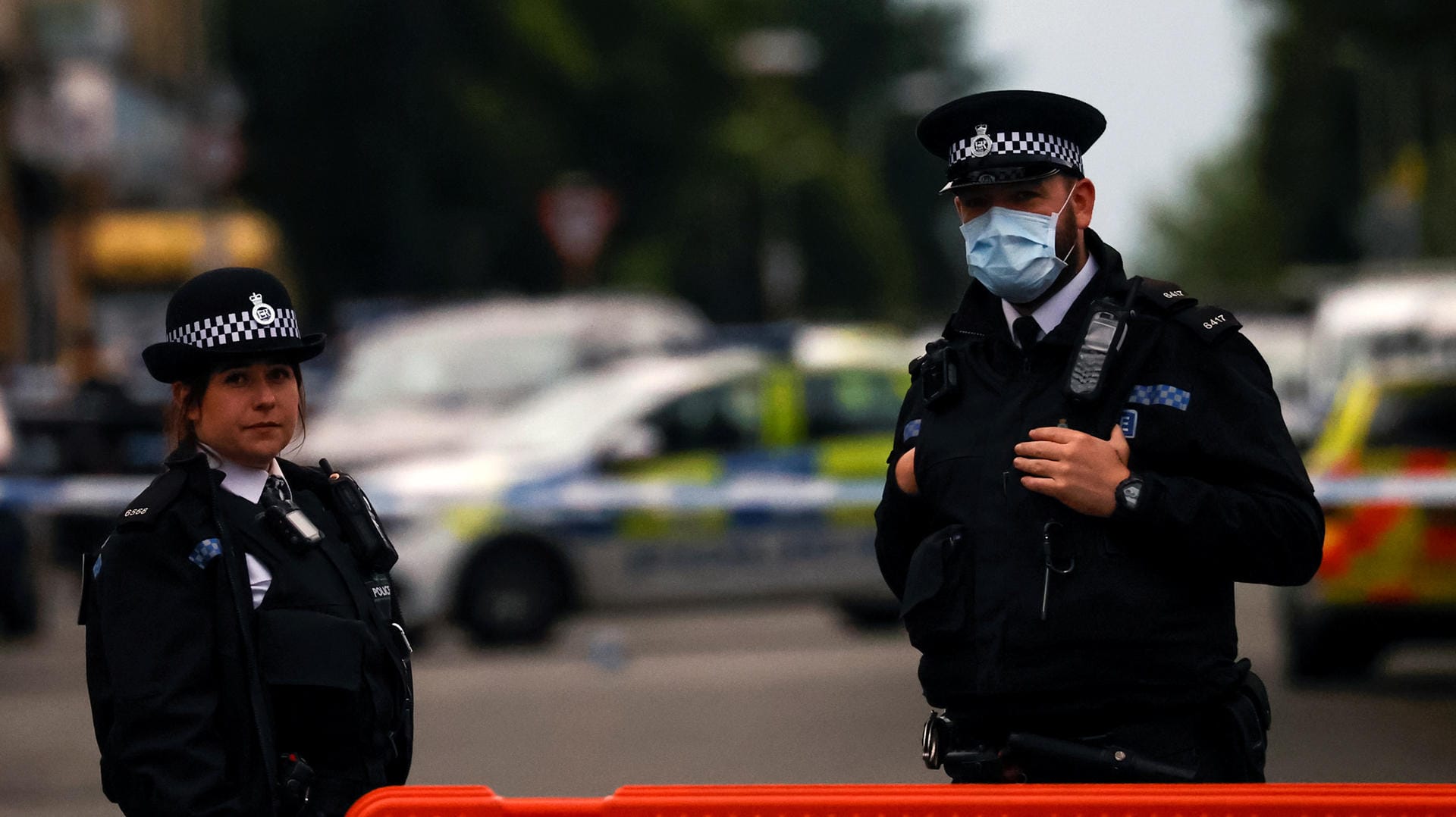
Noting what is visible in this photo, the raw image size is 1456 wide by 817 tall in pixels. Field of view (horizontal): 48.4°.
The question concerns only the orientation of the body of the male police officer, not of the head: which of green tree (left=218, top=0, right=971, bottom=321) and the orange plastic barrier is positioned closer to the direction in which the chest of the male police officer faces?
the orange plastic barrier

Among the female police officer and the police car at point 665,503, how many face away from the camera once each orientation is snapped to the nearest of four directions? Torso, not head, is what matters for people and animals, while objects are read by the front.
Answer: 0

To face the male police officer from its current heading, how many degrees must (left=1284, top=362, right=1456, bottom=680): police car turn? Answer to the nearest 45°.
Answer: approximately 180°

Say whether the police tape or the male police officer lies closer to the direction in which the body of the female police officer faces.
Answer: the male police officer

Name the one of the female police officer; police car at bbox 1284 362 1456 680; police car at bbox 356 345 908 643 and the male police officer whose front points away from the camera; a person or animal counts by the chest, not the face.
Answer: police car at bbox 1284 362 1456 680

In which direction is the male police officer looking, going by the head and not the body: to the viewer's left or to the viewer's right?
to the viewer's left

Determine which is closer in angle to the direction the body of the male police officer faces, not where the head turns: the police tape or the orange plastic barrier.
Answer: the orange plastic barrier

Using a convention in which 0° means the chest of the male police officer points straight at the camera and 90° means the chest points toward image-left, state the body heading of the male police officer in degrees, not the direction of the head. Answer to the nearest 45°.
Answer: approximately 45°

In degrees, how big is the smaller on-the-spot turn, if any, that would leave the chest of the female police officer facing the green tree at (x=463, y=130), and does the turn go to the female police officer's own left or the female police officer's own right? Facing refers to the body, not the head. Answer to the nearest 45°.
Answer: approximately 135° to the female police officer's own left

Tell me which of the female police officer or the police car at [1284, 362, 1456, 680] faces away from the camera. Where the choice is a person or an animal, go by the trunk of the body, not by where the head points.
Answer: the police car

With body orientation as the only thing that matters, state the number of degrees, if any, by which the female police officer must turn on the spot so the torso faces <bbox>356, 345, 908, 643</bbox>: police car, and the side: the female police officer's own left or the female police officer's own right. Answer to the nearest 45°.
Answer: approximately 135° to the female police officer's own left
